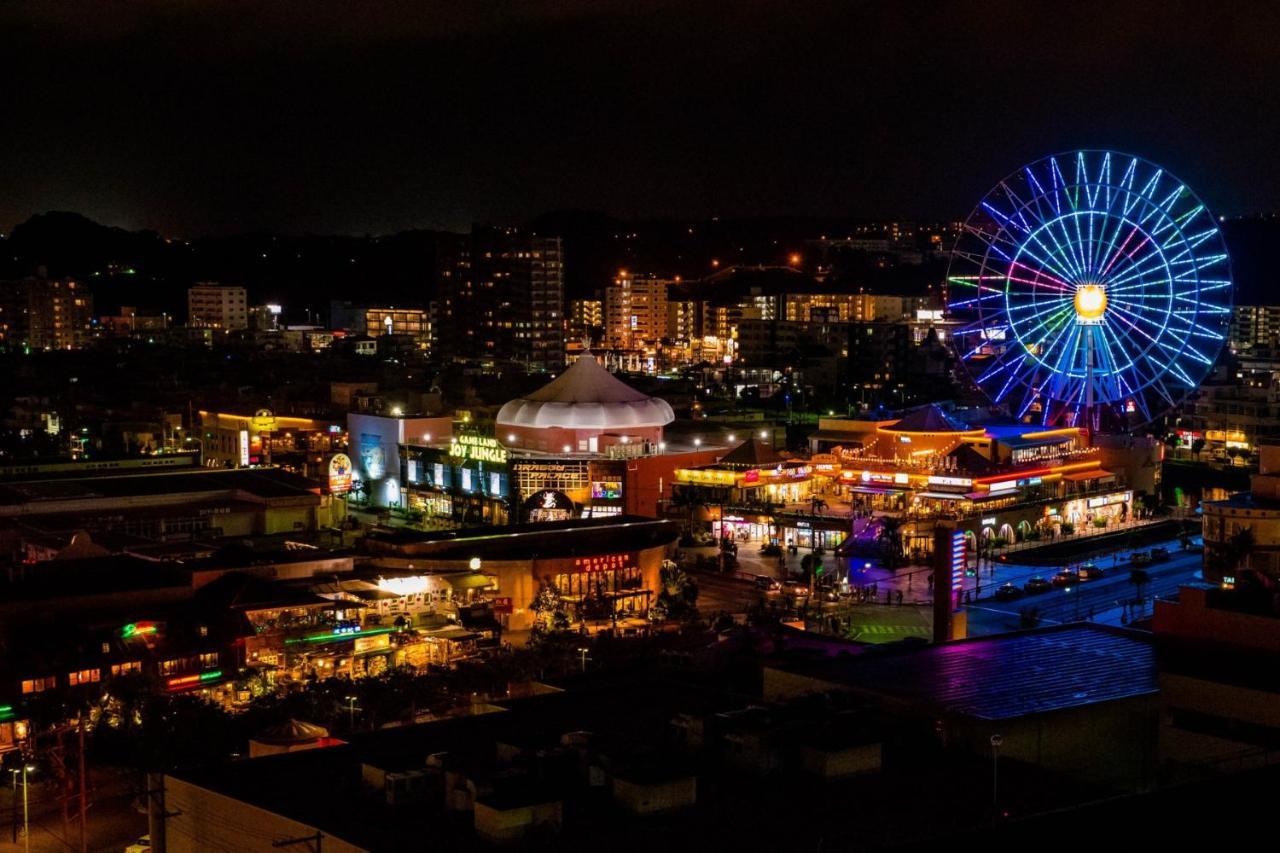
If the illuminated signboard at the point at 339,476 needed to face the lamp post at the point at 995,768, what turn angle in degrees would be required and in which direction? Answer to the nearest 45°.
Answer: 0° — it already faces it

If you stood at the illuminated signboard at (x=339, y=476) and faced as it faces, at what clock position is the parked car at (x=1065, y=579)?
The parked car is roughly at 10 o'clock from the illuminated signboard.

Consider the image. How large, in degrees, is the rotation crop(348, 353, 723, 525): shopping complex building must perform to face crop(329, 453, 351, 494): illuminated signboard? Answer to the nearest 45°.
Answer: approximately 90° to its right

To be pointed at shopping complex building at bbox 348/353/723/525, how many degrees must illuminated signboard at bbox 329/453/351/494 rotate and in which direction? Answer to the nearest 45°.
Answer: approximately 90° to its left

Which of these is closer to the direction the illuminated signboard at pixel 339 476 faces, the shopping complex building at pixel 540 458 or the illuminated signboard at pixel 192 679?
the illuminated signboard

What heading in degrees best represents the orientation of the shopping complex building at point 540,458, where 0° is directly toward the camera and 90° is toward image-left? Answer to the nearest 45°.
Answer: approximately 0°

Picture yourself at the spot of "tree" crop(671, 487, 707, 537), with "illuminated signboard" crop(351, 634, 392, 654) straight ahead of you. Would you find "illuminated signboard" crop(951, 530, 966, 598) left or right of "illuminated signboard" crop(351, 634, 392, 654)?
left

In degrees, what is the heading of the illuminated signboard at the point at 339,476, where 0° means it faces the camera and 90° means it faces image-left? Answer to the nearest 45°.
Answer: approximately 0°

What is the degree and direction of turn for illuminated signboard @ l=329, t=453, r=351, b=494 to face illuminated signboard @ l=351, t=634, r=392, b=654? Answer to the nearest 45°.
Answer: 0° — it already faces it
